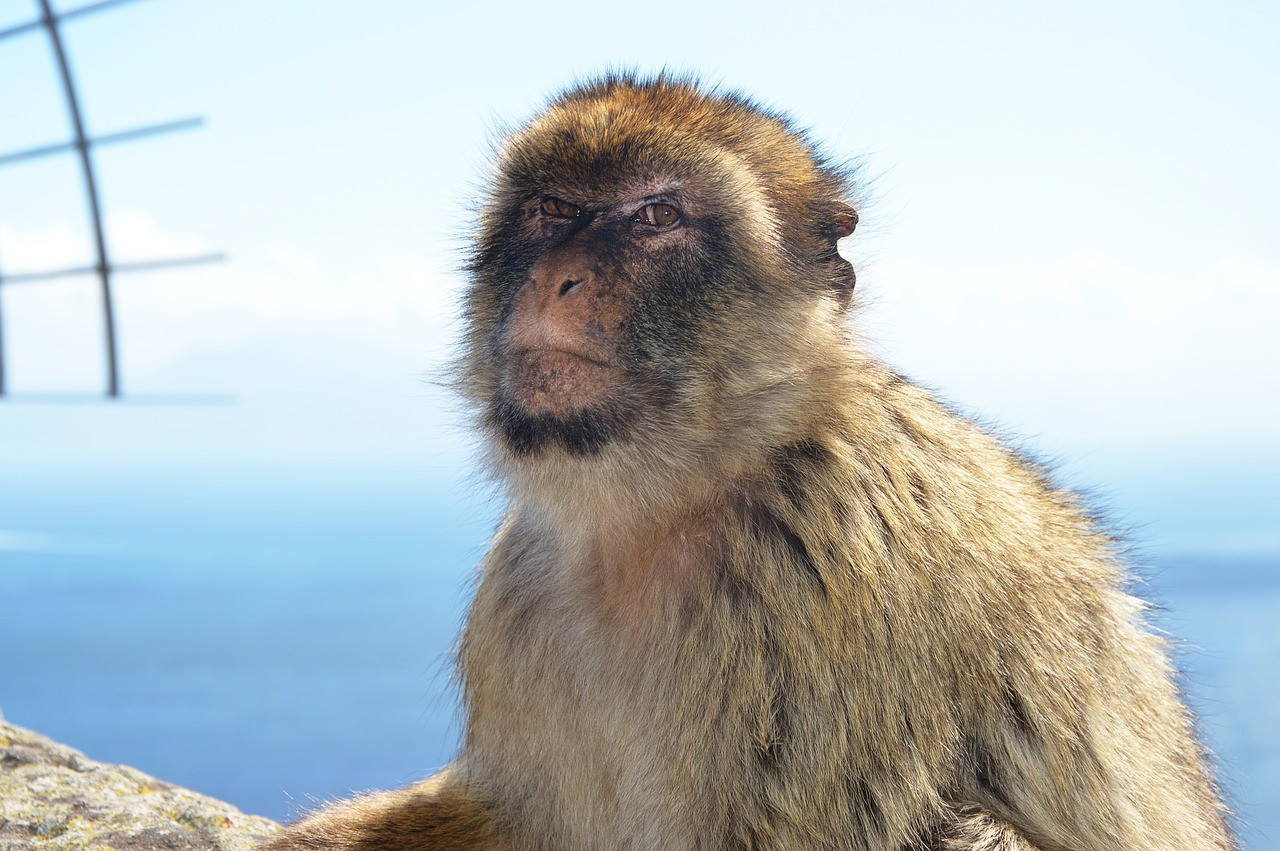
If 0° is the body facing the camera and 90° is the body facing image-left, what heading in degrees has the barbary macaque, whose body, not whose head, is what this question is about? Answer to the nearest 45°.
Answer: approximately 45°
